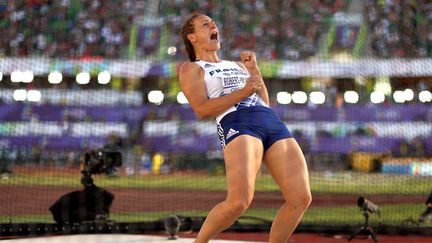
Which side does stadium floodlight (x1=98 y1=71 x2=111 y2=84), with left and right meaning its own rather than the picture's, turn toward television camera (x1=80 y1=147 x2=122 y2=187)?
front

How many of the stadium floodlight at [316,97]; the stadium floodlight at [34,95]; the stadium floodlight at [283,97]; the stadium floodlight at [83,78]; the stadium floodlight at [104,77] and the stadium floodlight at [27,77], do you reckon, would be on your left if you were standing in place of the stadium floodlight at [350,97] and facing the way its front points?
0

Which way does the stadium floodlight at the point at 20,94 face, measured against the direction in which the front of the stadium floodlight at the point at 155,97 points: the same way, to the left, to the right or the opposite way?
the same way

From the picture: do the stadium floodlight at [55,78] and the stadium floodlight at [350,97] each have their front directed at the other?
no

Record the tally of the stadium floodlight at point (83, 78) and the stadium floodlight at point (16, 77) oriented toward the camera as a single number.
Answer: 2

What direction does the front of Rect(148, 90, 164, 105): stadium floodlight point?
toward the camera

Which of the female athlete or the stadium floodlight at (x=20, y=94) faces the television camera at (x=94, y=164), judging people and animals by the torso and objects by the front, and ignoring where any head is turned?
the stadium floodlight

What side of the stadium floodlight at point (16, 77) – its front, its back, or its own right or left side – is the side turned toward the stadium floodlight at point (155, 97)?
left

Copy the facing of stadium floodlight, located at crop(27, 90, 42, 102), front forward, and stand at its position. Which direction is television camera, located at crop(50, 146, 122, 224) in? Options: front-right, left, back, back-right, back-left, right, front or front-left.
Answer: front

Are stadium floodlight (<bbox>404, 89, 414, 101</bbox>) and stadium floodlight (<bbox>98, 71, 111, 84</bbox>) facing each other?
no

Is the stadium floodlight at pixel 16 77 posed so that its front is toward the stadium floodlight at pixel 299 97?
no

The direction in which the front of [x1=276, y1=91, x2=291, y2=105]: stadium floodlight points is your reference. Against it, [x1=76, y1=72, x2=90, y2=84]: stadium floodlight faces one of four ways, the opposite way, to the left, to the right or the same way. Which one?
the same way

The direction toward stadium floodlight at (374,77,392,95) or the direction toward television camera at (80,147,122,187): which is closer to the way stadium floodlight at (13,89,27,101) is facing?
the television camera

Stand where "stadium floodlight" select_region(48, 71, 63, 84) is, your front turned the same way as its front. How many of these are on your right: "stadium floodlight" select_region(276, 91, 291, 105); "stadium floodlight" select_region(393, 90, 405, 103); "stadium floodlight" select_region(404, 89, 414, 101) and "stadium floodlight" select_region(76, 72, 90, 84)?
0

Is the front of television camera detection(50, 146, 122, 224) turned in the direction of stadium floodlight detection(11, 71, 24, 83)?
no

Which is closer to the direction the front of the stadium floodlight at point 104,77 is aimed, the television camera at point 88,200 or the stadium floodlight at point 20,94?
the television camera

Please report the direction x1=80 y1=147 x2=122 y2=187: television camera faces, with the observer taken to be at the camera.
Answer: facing the viewer and to the right of the viewer

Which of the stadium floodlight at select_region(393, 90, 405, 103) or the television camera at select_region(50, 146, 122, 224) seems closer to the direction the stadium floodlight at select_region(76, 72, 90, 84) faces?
the television camera

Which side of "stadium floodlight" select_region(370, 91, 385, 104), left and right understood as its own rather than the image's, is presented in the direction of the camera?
front

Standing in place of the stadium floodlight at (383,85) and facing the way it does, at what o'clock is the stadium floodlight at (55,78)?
the stadium floodlight at (55,78) is roughly at 2 o'clock from the stadium floodlight at (383,85).

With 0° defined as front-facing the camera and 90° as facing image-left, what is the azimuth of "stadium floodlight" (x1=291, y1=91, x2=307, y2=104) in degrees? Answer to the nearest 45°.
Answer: approximately 0°

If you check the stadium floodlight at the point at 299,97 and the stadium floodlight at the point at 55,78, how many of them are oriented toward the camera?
2
